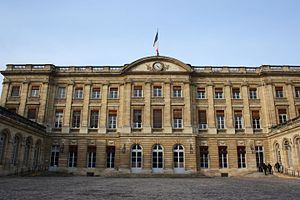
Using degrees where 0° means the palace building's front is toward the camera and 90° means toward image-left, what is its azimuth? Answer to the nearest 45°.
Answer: approximately 0°
